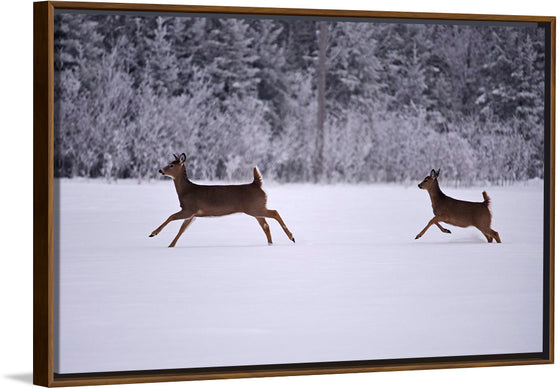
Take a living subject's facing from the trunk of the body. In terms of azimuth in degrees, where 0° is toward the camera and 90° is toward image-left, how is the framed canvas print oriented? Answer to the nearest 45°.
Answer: approximately 315°
